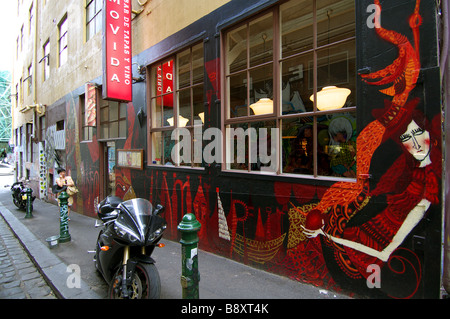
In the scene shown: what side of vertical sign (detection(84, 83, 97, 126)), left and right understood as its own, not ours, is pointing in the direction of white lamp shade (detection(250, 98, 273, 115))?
front

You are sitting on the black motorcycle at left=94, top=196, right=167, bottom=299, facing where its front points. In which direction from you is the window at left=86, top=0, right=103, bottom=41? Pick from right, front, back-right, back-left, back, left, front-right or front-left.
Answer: back-left

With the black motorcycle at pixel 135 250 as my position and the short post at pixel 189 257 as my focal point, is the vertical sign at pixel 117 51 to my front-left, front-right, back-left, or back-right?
back-left

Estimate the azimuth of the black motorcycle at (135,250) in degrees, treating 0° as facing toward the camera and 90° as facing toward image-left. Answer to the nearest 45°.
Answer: approximately 315°

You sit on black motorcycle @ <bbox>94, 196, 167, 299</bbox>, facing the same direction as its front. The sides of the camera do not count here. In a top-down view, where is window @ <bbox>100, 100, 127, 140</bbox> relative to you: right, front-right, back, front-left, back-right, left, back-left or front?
back-left

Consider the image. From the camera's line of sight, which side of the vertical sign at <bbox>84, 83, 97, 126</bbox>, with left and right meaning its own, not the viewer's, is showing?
front

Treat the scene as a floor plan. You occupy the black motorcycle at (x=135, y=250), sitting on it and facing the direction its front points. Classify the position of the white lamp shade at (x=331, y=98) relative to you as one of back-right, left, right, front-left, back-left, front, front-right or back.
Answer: front-left

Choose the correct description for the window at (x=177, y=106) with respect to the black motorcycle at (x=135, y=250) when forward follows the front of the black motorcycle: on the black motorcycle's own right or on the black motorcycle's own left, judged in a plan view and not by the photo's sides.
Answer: on the black motorcycle's own left

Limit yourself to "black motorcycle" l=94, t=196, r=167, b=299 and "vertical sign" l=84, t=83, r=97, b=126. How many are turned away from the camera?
0

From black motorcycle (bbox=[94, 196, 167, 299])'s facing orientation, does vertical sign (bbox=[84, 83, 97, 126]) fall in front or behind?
behind
